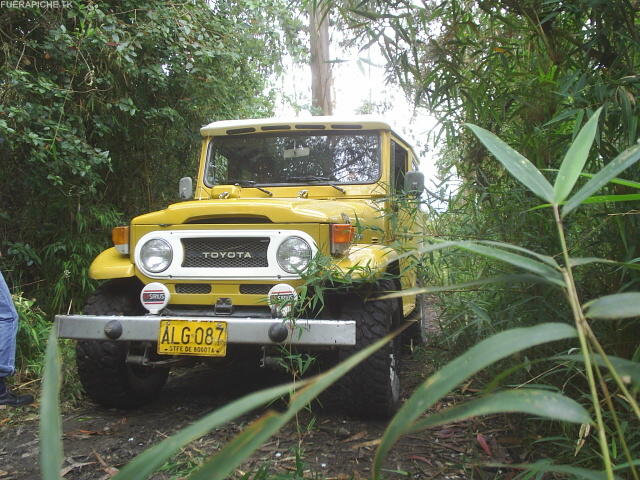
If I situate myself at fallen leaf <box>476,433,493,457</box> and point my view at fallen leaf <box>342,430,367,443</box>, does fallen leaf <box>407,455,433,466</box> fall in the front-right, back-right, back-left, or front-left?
front-left

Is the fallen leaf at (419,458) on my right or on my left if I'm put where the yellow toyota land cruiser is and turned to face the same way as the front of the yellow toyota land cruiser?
on my left

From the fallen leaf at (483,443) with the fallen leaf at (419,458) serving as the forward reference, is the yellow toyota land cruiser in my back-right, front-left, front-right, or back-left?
front-right

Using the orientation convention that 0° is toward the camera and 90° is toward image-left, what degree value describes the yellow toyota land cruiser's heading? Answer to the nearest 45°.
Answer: approximately 45°

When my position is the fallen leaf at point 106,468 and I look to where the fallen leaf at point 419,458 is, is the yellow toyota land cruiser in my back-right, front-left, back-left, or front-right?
front-left

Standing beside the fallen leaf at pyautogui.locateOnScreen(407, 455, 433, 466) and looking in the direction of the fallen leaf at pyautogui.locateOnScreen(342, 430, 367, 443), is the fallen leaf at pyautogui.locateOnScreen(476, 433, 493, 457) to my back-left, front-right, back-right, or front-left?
back-right
